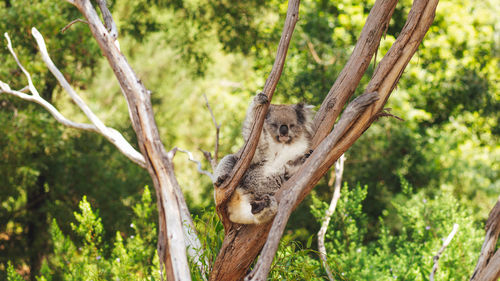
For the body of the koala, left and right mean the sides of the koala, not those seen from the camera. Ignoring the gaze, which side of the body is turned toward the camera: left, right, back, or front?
front

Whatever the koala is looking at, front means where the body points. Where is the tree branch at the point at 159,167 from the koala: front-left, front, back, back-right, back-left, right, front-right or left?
right

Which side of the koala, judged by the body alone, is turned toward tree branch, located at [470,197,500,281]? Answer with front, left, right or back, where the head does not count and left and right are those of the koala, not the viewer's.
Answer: left
